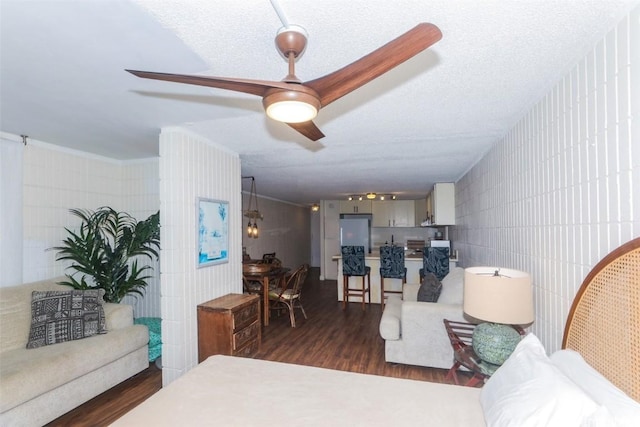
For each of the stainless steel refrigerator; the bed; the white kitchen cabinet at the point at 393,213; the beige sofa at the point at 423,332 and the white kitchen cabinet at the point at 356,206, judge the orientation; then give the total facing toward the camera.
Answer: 3

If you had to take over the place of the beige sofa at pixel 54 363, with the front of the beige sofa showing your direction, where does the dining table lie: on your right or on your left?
on your left

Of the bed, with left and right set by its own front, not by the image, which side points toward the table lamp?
right

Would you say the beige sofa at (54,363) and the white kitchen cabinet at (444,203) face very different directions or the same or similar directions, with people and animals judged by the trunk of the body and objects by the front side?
very different directions

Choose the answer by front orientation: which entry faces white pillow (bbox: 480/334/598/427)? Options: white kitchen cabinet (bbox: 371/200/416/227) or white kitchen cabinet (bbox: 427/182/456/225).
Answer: white kitchen cabinet (bbox: 371/200/416/227)

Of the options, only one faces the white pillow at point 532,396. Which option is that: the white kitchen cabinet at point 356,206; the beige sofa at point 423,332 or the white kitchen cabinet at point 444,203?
the white kitchen cabinet at point 356,206

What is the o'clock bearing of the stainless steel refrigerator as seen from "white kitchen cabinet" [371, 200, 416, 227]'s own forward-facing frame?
The stainless steel refrigerator is roughly at 2 o'clock from the white kitchen cabinet.

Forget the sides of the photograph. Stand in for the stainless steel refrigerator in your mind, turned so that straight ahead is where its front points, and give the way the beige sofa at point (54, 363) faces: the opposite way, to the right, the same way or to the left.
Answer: to the left

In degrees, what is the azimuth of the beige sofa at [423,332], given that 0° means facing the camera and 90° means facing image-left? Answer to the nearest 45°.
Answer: approximately 90°

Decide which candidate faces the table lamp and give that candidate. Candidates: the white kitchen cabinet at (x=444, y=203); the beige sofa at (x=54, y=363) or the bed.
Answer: the beige sofa

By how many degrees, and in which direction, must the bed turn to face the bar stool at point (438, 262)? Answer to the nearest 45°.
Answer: approximately 90° to its right

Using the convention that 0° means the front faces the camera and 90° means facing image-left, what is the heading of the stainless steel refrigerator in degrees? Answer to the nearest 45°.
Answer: approximately 0°
